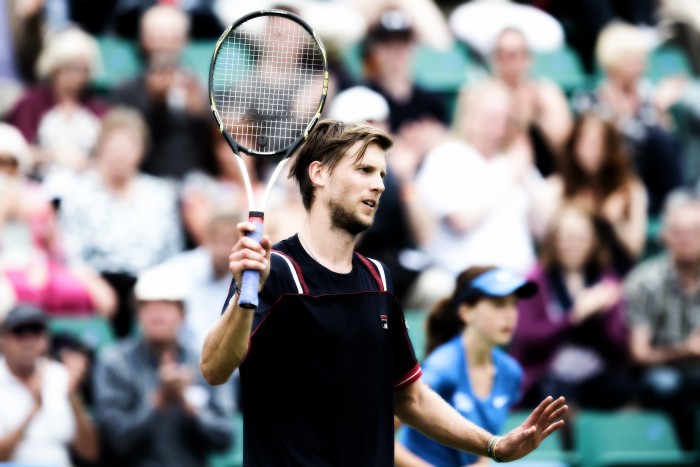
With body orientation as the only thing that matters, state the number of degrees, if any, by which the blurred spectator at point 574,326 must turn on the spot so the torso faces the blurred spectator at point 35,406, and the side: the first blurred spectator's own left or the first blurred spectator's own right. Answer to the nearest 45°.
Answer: approximately 45° to the first blurred spectator's own right

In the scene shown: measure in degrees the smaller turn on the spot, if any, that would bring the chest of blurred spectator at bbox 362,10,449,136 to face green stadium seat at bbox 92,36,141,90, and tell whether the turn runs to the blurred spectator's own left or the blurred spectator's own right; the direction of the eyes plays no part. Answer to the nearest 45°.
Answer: approximately 90° to the blurred spectator's own right

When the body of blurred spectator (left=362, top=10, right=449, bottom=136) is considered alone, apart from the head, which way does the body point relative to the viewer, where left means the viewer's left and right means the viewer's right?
facing the viewer

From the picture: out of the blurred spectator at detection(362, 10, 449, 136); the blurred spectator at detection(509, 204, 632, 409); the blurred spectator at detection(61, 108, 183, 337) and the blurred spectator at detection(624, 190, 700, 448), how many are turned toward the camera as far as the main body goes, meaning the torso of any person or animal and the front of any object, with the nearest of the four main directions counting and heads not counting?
4

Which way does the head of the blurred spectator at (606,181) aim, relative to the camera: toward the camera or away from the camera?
toward the camera

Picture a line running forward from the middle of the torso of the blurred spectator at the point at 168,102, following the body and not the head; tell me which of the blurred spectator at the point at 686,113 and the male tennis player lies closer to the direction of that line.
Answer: the male tennis player

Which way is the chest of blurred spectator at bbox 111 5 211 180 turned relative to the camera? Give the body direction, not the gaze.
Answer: toward the camera

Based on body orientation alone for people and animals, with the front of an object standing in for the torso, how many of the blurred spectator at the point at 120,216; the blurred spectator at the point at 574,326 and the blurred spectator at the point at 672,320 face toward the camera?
3

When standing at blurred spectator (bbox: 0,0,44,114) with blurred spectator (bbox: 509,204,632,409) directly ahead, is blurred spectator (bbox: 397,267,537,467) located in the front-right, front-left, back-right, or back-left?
front-right

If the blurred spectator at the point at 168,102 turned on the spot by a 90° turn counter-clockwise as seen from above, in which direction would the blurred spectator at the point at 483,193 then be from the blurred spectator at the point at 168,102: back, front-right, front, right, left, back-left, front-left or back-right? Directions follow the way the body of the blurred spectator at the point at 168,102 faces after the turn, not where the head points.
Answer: front

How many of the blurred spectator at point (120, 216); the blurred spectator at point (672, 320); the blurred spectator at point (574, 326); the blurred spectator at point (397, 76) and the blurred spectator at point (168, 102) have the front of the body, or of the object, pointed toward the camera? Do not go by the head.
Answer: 5

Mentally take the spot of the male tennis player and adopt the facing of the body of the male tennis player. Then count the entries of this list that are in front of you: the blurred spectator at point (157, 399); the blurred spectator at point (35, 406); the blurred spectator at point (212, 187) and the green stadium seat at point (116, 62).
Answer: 0

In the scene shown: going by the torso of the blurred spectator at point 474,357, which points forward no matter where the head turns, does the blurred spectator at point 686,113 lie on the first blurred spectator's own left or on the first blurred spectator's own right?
on the first blurred spectator's own left

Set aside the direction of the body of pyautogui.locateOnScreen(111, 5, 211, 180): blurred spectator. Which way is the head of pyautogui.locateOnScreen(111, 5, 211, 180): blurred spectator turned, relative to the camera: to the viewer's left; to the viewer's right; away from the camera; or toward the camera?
toward the camera

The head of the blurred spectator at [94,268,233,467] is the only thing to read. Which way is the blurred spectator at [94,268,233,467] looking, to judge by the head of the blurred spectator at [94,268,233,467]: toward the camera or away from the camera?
toward the camera
